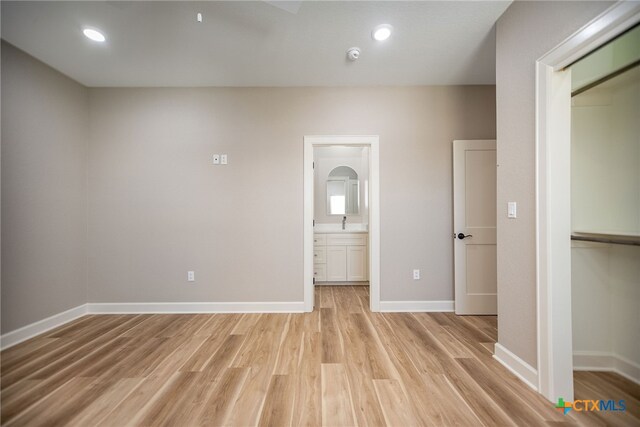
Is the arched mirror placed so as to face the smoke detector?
yes

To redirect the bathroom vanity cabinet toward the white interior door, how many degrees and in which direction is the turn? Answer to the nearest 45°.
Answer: approximately 45° to its left

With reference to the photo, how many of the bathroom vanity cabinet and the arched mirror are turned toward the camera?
2

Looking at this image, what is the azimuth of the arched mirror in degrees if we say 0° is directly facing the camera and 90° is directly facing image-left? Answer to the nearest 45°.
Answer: approximately 0°

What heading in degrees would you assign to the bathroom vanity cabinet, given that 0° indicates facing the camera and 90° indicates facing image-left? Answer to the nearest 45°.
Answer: approximately 0°
